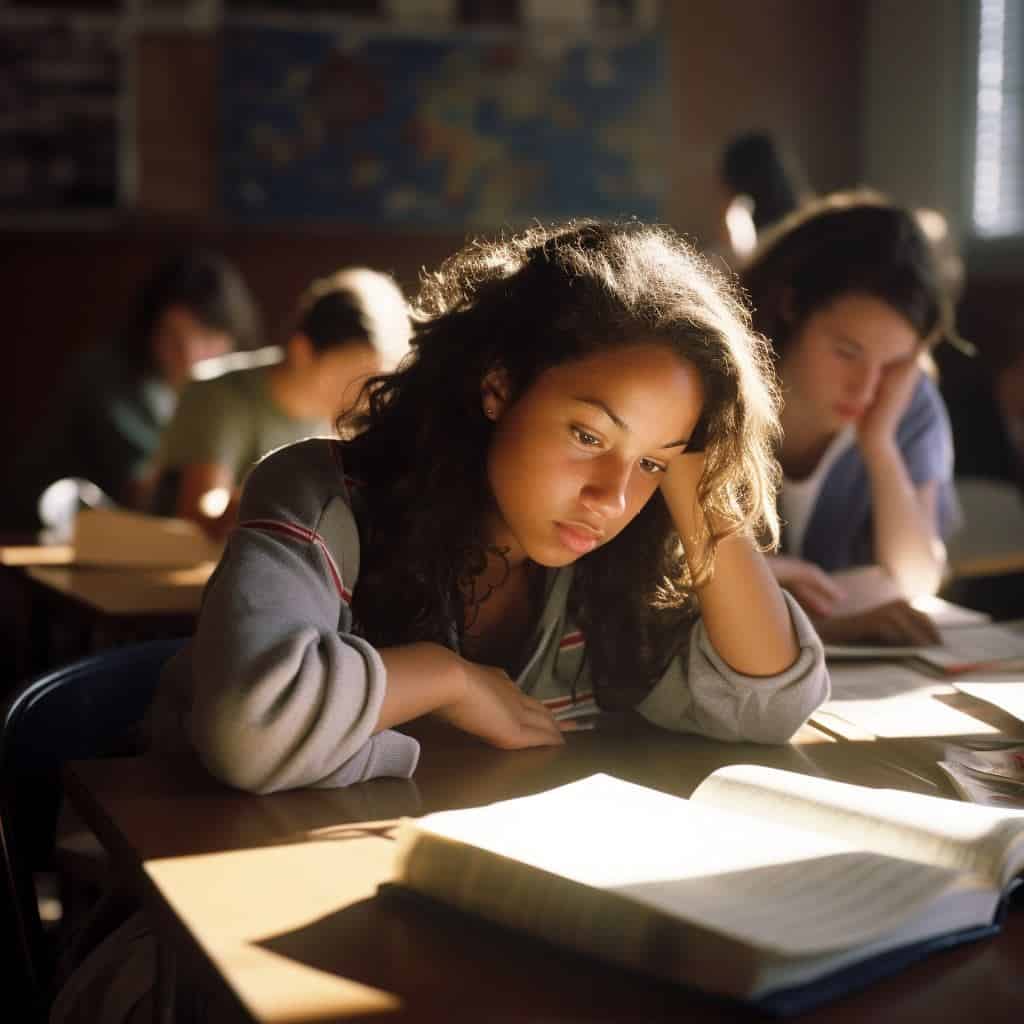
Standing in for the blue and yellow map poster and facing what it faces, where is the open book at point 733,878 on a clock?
The open book is roughly at 12 o'clock from the blue and yellow map poster.

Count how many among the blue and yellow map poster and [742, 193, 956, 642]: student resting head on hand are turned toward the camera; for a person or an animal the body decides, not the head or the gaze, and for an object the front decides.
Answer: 2

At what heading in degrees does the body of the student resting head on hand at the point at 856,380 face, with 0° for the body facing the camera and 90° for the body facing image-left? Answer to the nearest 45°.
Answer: approximately 0°

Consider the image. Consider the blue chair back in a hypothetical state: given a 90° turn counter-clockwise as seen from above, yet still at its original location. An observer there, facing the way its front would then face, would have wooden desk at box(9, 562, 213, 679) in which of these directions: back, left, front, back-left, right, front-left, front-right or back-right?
front-left

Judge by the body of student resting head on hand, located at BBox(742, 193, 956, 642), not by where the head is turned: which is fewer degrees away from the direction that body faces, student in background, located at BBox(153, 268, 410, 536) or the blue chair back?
the blue chair back

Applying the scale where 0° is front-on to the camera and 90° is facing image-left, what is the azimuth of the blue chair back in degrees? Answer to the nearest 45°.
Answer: approximately 315°

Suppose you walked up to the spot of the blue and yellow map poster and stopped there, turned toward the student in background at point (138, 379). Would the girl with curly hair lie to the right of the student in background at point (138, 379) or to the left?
left

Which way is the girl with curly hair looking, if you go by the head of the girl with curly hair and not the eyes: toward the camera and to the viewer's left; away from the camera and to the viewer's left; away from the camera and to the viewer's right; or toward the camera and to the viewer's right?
toward the camera and to the viewer's right
